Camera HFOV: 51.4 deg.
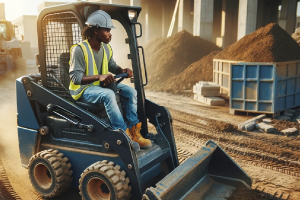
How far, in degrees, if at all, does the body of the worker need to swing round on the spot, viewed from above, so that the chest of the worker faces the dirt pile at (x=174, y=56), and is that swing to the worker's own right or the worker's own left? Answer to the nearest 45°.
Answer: approximately 135° to the worker's own left

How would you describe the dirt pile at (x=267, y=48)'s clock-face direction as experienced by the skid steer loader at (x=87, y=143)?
The dirt pile is roughly at 9 o'clock from the skid steer loader.

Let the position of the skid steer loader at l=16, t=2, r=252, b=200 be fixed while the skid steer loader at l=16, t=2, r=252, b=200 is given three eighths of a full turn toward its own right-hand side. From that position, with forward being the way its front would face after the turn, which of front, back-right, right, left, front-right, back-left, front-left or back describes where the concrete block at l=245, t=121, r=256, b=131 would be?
back-right

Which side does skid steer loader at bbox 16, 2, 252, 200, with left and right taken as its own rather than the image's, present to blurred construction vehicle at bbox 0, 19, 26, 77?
back

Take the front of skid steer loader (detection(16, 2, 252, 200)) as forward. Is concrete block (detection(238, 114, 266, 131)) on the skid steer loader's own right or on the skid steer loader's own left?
on the skid steer loader's own left

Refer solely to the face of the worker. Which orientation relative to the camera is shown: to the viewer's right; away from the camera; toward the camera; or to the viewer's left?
to the viewer's right

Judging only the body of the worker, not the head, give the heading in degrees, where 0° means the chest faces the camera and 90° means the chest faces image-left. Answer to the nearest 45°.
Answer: approximately 315°

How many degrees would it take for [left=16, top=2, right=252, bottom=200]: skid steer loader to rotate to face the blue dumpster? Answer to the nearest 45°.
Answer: approximately 90° to its left

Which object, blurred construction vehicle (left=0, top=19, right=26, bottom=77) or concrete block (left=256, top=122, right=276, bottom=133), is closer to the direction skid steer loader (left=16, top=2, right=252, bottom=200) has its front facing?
the concrete block

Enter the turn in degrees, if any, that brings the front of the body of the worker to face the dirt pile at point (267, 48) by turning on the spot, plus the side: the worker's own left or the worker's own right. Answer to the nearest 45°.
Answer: approximately 90° to the worker's own left

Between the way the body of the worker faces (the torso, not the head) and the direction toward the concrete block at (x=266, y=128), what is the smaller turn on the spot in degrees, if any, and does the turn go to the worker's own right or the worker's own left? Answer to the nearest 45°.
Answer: approximately 90° to the worker's own left

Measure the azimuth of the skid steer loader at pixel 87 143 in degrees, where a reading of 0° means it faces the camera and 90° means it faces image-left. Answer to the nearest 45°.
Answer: approximately 315°
